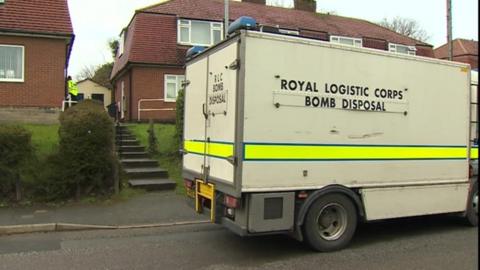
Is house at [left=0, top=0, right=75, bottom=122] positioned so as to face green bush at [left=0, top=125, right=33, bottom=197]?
yes

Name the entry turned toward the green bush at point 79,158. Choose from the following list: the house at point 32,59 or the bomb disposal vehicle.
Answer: the house

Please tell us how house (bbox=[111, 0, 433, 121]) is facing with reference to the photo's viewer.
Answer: facing the viewer and to the right of the viewer

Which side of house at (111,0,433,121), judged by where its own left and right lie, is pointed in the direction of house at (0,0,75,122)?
right

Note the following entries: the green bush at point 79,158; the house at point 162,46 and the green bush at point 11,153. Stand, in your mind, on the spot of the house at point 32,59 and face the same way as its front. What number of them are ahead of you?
2

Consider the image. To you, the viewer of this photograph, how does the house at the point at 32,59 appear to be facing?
facing the viewer

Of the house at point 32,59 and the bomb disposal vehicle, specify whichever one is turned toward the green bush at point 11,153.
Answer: the house

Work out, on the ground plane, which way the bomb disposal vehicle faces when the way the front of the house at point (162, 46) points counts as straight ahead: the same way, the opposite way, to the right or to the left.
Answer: to the left

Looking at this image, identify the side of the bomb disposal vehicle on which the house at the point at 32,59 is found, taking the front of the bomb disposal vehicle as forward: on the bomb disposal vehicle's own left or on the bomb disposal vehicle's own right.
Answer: on the bomb disposal vehicle's own left

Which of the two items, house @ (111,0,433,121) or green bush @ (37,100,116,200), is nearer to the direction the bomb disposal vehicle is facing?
the house

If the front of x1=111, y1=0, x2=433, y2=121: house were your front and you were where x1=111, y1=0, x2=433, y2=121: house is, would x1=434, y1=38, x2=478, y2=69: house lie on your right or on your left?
on your left

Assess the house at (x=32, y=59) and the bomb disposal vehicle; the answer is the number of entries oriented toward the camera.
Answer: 1

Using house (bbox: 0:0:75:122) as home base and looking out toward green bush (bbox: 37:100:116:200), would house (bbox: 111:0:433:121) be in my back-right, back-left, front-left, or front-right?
back-left

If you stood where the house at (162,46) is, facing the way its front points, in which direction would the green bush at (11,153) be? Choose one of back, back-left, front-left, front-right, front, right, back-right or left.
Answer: front-right

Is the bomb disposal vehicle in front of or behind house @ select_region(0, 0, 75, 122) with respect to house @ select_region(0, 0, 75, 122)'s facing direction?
in front

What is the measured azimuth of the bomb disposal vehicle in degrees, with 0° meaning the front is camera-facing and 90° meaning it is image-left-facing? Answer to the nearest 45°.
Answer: approximately 225°
